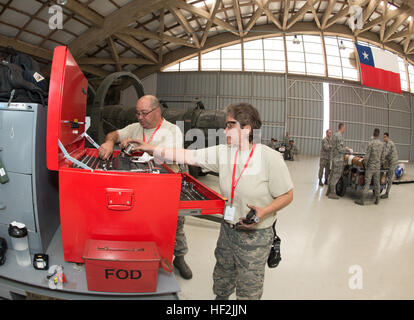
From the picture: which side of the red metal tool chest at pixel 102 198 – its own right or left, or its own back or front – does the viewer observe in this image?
right

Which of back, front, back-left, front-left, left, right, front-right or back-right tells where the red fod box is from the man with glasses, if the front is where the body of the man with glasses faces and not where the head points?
front-left

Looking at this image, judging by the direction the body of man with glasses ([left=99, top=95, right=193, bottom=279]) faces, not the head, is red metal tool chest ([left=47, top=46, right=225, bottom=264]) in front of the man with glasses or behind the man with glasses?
in front

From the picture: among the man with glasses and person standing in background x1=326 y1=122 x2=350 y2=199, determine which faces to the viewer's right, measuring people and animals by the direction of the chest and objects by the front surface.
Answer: the person standing in background

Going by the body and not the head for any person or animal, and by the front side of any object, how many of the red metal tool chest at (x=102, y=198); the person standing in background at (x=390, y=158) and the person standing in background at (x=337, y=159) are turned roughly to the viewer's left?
1

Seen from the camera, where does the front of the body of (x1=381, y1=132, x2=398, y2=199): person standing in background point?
to the viewer's left

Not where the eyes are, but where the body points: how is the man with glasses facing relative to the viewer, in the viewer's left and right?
facing the viewer and to the left of the viewer

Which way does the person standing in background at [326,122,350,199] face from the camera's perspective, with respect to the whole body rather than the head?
to the viewer's right

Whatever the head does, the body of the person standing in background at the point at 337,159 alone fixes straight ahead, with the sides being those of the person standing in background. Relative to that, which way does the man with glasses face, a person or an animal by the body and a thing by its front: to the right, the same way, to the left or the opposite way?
to the right

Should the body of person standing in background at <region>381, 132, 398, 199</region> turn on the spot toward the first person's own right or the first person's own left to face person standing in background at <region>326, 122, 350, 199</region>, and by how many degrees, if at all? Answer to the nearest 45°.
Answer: approximately 45° to the first person's own left

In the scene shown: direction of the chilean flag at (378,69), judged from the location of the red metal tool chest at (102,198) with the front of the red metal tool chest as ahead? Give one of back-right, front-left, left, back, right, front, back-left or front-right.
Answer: front-left
